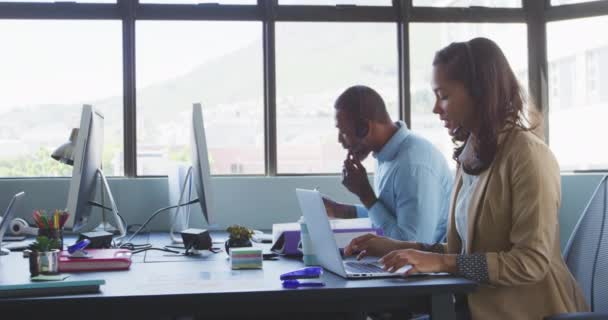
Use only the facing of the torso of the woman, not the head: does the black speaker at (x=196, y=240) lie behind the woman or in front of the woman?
in front

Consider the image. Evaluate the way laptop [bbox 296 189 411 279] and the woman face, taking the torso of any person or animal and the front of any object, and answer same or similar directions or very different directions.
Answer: very different directions

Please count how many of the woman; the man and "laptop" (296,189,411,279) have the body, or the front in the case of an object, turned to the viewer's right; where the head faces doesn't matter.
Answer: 1

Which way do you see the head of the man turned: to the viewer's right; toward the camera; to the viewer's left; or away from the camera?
to the viewer's left

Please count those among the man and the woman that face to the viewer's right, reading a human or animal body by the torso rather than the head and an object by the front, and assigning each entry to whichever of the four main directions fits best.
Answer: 0

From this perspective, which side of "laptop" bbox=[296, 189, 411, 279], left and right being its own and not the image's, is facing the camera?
right

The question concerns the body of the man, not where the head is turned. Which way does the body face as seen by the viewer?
to the viewer's left

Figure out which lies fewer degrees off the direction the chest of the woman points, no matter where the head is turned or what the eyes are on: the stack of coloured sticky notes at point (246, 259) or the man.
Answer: the stack of coloured sticky notes

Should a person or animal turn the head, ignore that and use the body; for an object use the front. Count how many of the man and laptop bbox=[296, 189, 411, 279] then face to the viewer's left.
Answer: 1

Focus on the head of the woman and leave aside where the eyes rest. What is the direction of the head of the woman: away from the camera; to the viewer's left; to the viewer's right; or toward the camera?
to the viewer's left

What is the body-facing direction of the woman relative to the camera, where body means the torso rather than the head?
to the viewer's left
